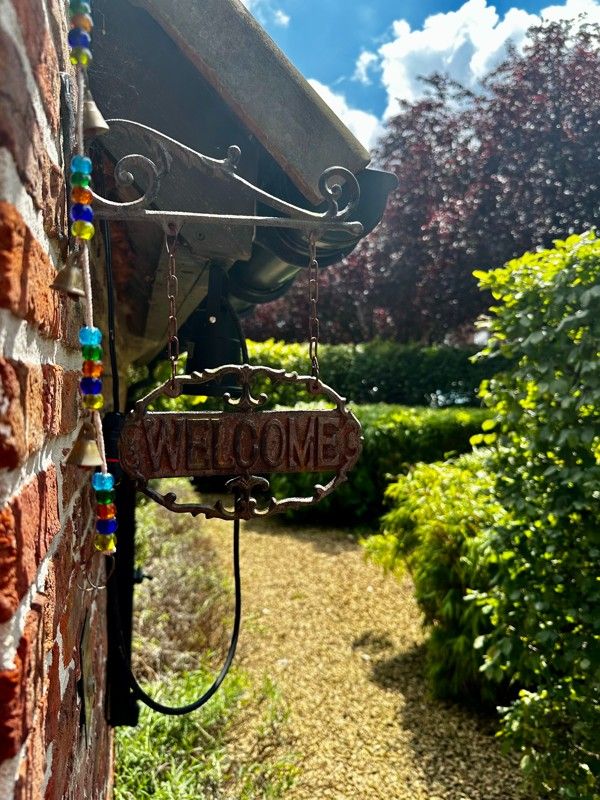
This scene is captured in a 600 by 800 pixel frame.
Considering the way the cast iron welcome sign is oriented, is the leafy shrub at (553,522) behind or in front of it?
behind

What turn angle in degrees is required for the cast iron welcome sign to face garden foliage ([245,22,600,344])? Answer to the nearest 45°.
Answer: approximately 180°

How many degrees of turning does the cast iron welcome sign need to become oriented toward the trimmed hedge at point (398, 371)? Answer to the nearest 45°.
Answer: approximately 180°

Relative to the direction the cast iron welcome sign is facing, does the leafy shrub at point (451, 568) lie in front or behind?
behind

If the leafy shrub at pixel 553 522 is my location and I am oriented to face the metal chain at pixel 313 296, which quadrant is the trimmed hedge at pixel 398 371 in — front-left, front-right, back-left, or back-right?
back-right

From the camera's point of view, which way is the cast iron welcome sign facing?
toward the camera
